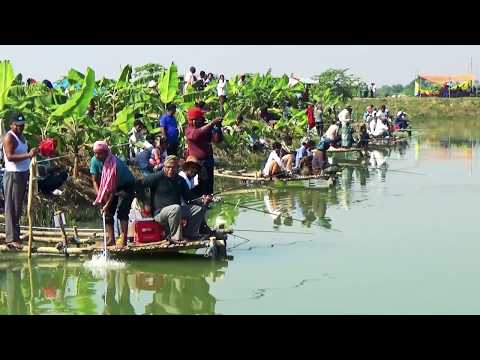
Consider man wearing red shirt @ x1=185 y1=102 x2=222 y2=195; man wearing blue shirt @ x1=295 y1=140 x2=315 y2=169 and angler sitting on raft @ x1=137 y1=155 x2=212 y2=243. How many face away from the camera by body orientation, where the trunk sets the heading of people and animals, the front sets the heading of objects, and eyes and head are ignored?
0

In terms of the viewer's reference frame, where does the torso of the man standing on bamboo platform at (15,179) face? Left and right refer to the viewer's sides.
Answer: facing the viewer and to the right of the viewer

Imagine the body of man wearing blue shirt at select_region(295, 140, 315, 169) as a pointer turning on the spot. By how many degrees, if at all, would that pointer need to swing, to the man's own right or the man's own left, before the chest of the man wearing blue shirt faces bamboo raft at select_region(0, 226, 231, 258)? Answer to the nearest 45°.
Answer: approximately 90° to the man's own right

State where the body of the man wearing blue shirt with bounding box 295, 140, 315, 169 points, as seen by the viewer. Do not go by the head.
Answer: to the viewer's right

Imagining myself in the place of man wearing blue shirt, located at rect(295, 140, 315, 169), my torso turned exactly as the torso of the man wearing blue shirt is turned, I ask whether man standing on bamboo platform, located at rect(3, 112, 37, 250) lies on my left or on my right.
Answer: on my right

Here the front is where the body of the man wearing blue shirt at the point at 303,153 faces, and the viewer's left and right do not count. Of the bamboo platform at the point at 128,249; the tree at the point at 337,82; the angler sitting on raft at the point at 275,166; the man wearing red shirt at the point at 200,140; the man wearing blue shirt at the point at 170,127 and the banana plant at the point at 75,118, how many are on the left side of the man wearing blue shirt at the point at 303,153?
1

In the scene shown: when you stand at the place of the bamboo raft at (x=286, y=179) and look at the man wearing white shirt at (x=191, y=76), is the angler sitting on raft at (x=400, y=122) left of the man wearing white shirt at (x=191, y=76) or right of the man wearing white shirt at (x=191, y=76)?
right

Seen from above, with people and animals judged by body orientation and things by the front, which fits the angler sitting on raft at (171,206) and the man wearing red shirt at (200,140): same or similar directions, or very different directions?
same or similar directions

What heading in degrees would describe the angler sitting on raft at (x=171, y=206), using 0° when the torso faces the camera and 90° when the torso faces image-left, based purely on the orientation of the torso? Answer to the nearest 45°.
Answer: approximately 315°

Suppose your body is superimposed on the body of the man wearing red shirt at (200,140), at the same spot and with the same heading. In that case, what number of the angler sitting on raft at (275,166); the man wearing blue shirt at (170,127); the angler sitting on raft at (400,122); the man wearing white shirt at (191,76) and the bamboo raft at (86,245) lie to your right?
1

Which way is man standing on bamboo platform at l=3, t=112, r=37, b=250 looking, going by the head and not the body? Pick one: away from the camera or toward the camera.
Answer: toward the camera

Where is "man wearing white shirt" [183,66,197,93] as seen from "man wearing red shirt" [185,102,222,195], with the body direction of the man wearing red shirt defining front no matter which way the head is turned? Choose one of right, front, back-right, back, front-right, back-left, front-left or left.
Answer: back-left
